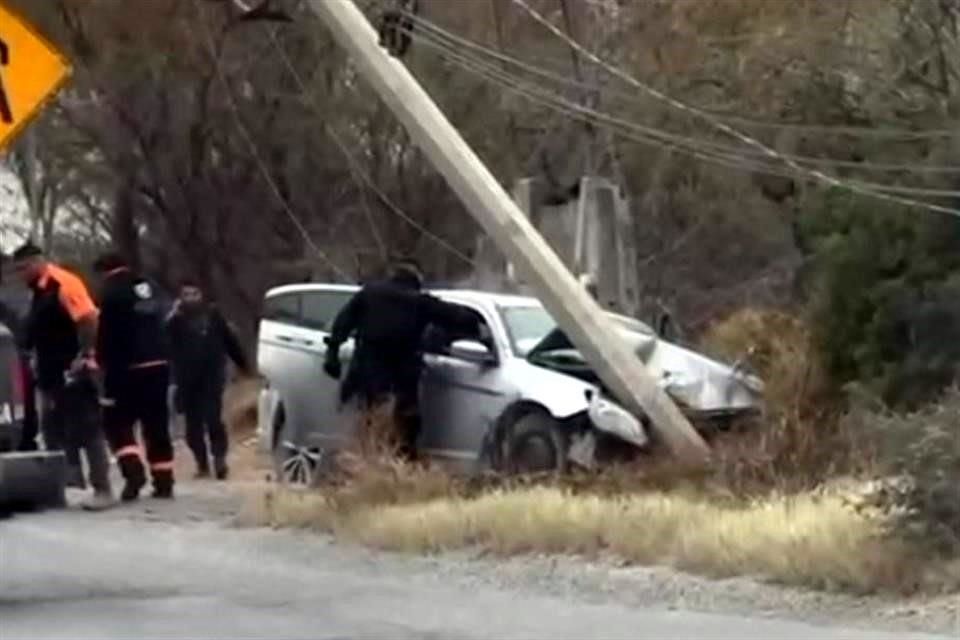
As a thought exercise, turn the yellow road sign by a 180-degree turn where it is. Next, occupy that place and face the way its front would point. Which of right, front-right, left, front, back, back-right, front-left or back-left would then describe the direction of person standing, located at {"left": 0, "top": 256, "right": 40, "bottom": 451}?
front

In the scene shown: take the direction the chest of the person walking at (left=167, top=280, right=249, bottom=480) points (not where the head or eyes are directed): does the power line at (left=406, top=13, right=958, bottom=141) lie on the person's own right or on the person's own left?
on the person's own left

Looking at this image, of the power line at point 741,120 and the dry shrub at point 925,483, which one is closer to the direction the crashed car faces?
the dry shrub

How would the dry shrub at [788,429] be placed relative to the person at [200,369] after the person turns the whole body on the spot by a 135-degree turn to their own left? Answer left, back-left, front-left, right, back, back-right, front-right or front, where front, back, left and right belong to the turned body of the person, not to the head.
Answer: right

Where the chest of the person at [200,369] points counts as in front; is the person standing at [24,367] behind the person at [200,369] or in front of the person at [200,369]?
in front

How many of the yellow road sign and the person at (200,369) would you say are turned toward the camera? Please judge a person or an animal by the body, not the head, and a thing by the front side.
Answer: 2
